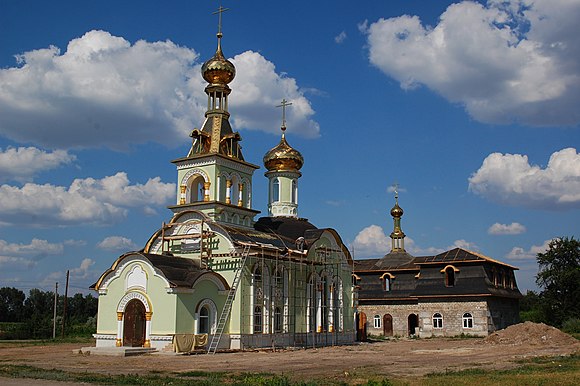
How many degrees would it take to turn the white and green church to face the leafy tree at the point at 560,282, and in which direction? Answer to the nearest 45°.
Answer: approximately 180°

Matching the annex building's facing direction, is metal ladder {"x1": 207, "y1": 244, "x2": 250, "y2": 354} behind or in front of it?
in front

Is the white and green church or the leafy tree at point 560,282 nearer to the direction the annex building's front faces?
the white and green church

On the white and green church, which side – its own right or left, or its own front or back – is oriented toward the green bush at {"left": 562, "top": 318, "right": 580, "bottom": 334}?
back

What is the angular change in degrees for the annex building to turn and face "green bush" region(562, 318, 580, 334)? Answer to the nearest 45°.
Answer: approximately 90° to its left

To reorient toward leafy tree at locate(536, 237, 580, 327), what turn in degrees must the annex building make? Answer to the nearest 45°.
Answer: approximately 135° to its left

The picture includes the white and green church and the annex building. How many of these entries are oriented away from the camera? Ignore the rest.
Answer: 0

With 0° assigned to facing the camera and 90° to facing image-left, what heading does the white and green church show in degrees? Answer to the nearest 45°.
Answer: approximately 45°

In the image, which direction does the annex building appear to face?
toward the camera

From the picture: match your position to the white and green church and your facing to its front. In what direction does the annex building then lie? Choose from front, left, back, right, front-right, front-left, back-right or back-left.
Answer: back
